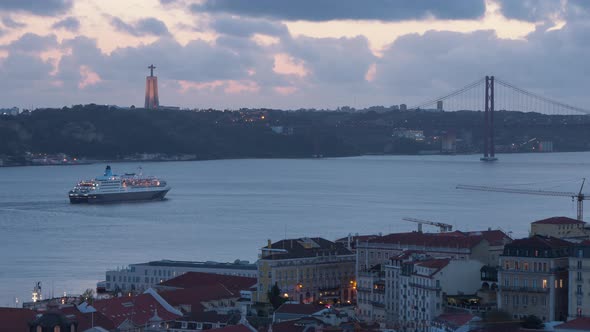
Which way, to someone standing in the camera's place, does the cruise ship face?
facing away from the viewer and to the right of the viewer

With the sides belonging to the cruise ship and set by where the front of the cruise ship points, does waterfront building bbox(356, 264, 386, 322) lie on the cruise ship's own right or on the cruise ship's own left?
on the cruise ship's own right

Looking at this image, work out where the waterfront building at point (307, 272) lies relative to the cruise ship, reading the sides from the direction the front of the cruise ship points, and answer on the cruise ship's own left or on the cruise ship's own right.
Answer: on the cruise ship's own right

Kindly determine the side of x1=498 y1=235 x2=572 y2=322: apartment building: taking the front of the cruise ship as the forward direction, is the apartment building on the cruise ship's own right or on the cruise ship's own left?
on the cruise ship's own right

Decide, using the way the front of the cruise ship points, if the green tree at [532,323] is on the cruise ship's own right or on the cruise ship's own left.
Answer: on the cruise ship's own right

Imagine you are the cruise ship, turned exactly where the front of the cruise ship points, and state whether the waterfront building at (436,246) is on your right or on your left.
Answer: on your right

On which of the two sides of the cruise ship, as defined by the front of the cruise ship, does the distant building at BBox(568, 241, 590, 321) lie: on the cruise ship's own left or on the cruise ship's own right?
on the cruise ship's own right
